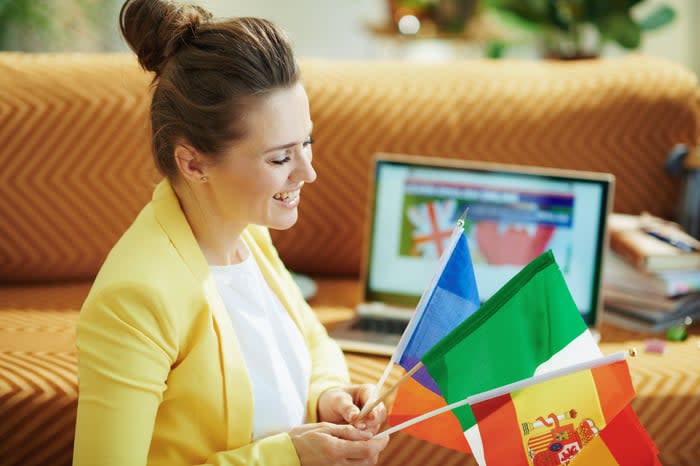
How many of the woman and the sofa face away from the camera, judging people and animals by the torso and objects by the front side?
0

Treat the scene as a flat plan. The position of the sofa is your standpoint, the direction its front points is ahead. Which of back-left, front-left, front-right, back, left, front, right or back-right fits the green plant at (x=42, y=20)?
back-right

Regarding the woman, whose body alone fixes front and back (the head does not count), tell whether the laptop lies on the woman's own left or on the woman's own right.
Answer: on the woman's own left

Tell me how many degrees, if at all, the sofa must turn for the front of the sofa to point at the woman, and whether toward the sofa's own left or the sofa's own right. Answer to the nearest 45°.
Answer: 0° — it already faces them

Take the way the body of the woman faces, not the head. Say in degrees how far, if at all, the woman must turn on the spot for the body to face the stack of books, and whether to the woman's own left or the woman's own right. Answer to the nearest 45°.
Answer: approximately 90° to the woman's own left

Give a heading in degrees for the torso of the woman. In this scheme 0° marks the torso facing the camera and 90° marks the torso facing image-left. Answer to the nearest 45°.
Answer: approximately 315°
